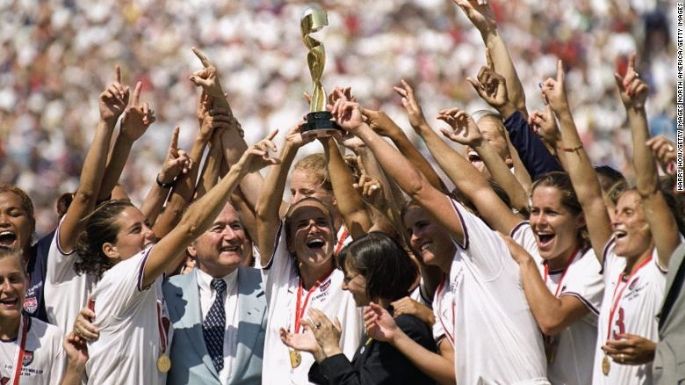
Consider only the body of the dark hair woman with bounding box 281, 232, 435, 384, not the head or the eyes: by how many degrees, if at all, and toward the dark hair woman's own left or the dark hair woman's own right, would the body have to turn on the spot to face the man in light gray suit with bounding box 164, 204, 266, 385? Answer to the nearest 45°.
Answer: approximately 45° to the dark hair woman's own right

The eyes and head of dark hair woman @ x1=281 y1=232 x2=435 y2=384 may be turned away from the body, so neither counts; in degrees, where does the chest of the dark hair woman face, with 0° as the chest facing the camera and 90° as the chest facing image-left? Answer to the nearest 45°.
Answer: approximately 90°

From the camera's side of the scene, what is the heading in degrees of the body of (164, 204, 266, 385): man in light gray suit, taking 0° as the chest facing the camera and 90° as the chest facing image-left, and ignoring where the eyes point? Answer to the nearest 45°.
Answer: approximately 0°

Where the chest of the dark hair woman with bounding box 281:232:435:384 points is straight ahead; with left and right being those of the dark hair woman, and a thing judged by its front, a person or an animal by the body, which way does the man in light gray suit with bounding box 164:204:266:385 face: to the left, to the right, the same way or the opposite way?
to the left

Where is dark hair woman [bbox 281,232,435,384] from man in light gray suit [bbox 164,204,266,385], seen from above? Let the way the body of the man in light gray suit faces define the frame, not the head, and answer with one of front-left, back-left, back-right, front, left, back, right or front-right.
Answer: front-left

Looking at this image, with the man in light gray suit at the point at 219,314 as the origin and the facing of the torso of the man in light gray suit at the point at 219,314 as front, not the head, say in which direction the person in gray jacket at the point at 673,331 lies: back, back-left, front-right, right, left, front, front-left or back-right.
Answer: front-left
